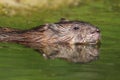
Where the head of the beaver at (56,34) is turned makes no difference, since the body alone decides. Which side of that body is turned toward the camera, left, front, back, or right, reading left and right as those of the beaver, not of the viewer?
right
